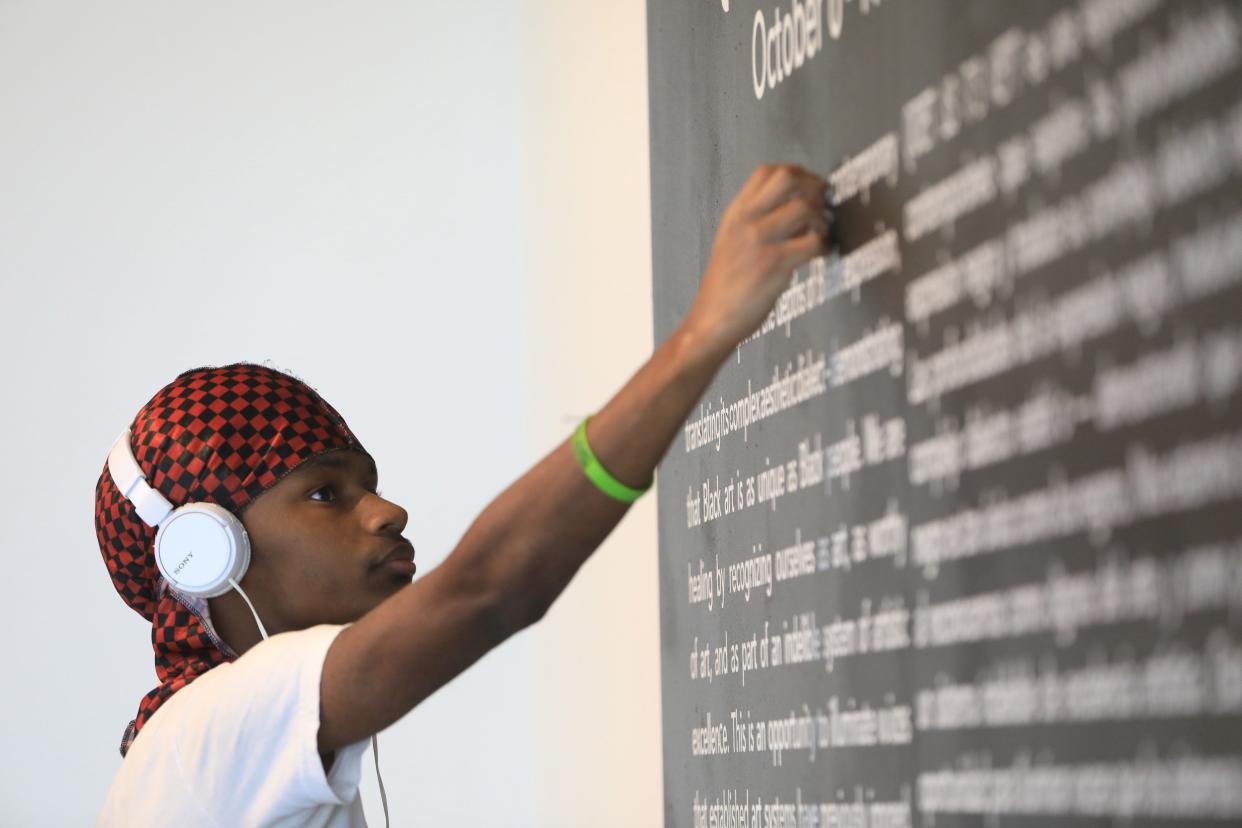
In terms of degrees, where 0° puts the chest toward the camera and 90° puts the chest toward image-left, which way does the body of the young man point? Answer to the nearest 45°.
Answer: approximately 270°

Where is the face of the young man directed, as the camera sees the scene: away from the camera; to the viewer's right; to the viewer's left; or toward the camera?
to the viewer's right
